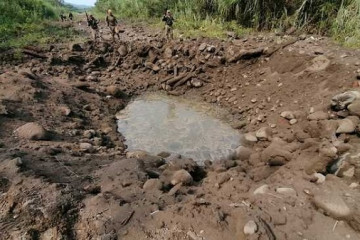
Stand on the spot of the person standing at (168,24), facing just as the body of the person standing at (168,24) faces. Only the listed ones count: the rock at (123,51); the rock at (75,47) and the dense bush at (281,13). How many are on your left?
1

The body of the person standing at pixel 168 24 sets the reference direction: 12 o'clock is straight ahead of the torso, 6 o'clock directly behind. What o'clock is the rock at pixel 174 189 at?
The rock is roughly at 12 o'clock from the person standing.

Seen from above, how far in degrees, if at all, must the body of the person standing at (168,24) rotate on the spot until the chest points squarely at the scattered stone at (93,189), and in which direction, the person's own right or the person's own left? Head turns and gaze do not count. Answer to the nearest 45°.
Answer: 0° — they already face it

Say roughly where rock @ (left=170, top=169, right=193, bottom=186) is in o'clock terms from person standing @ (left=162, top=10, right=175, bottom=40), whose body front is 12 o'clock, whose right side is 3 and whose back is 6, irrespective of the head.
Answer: The rock is roughly at 12 o'clock from the person standing.

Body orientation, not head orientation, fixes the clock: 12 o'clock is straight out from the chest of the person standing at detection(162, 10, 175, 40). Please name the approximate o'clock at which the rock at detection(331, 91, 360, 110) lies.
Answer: The rock is roughly at 11 o'clock from the person standing.

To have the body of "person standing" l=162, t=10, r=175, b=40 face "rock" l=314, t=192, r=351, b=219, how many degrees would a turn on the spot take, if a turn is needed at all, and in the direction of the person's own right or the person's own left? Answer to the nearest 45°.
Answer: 0° — they already face it

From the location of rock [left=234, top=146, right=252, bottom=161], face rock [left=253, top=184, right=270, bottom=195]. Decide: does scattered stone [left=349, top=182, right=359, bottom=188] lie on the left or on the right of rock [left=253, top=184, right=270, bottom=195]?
left

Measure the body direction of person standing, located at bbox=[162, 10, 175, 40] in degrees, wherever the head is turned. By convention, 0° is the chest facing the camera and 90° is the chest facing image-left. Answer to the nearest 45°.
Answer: approximately 0°

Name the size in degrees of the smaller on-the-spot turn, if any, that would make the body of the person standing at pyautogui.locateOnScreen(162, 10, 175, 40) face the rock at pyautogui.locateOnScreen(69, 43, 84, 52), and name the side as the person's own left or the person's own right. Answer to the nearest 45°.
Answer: approximately 90° to the person's own right
